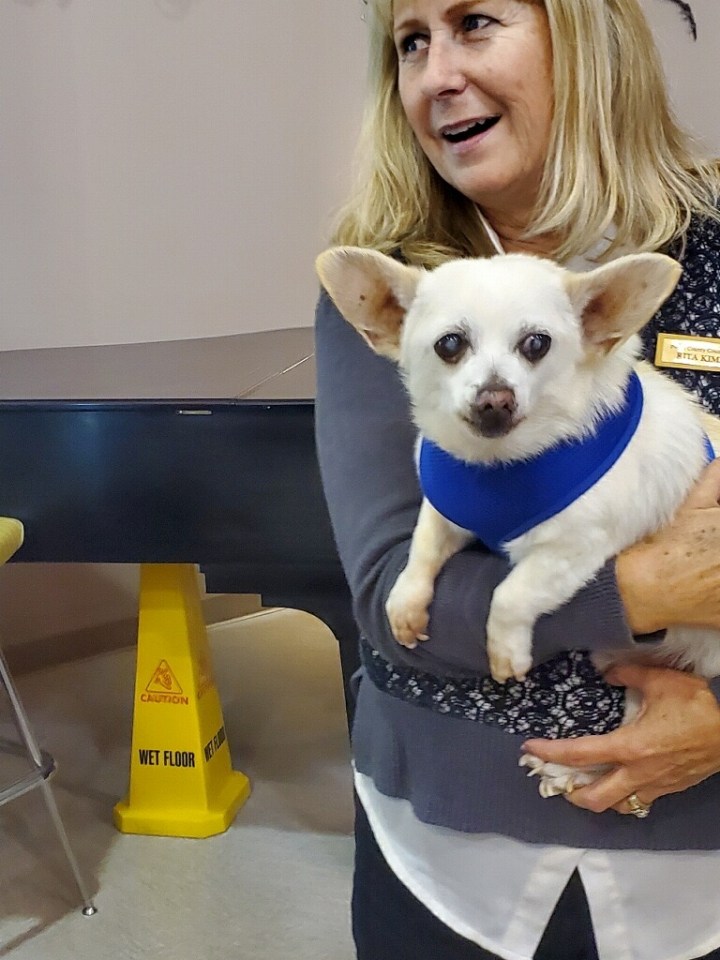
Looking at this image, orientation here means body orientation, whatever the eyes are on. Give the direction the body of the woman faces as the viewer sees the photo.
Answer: toward the camera

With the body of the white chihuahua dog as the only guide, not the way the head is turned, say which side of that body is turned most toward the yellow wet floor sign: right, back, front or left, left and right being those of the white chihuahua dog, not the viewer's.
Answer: right

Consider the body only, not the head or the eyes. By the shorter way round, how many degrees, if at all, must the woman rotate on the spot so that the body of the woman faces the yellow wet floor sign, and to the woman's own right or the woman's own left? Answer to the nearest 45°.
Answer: approximately 135° to the woman's own right
